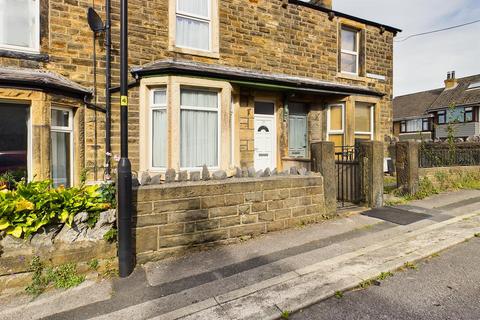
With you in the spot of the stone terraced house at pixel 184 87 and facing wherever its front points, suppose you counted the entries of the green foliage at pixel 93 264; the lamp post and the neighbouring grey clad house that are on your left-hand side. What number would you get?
1

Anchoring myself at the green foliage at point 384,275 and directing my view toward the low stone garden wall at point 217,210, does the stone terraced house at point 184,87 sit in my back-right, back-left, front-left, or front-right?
front-right

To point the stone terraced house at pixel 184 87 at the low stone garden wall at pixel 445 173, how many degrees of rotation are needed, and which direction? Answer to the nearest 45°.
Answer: approximately 45° to its left

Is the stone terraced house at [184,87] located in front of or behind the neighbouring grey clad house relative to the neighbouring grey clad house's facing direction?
in front

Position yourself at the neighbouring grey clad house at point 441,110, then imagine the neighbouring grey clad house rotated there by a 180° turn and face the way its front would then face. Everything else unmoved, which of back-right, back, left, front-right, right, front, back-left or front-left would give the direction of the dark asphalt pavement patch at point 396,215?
back-right

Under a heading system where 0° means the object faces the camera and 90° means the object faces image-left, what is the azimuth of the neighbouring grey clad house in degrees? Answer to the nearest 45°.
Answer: approximately 45°

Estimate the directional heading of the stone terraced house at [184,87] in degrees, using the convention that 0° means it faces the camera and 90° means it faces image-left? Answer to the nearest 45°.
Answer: approximately 315°

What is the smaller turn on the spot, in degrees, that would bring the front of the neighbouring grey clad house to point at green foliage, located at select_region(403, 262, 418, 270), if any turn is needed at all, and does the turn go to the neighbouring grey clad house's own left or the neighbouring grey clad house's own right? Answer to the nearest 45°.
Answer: approximately 45° to the neighbouring grey clad house's own left

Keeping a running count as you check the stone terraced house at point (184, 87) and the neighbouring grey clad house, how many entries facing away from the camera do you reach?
0

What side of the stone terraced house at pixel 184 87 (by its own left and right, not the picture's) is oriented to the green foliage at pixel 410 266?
front

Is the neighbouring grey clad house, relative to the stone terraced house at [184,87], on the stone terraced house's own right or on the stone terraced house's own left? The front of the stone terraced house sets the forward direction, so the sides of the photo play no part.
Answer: on the stone terraced house's own left

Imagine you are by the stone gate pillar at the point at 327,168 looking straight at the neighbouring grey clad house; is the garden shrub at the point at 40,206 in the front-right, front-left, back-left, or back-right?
back-left

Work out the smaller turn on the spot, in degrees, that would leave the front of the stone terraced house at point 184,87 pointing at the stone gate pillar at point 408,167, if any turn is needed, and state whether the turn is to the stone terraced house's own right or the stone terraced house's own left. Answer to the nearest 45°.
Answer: approximately 45° to the stone terraced house's own left

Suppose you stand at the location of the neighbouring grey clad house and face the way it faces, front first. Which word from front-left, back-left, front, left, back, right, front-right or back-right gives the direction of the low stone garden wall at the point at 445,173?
front-left

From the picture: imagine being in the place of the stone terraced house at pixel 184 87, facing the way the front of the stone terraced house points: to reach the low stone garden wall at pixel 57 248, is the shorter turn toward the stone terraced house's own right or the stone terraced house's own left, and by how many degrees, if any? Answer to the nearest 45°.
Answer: approximately 45° to the stone terraced house's own right
